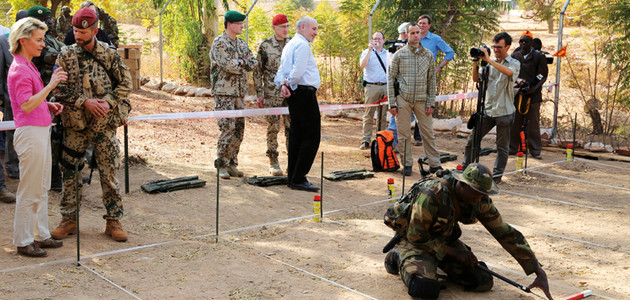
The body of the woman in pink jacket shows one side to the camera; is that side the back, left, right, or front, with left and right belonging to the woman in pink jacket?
right

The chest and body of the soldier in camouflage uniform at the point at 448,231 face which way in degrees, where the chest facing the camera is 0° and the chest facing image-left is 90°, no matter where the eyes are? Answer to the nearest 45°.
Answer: approximately 315°

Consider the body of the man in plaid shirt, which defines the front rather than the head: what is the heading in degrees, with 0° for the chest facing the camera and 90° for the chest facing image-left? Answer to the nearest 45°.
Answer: approximately 0°

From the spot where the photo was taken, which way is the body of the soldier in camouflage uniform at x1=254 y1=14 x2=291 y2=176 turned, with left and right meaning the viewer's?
facing the viewer and to the right of the viewer

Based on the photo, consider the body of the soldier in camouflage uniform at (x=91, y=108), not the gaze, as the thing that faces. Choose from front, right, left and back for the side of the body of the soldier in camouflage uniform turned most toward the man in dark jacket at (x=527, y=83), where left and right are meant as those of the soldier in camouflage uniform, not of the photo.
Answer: left

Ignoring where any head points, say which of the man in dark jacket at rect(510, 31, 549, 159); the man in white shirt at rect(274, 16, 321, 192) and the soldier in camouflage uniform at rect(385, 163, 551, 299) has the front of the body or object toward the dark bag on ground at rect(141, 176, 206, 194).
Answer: the man in dark jacket

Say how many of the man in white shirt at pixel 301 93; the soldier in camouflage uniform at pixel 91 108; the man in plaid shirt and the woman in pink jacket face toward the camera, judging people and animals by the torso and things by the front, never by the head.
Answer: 2

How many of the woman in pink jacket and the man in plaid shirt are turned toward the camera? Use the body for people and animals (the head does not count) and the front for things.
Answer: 1

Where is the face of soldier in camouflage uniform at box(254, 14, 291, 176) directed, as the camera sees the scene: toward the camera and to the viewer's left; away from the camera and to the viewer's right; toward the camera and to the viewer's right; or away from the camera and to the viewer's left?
toward the camera and to the viewer's right

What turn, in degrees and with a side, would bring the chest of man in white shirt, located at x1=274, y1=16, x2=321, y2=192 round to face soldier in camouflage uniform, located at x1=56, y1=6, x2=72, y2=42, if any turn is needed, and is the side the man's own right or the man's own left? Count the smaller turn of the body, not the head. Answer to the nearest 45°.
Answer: approximately 180°

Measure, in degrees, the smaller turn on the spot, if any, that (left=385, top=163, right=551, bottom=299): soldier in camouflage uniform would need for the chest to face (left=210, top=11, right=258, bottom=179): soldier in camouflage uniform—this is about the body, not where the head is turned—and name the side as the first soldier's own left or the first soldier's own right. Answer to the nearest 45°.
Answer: approximately 180°

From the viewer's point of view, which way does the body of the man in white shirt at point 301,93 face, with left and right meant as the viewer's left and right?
facing to the right of the viewer

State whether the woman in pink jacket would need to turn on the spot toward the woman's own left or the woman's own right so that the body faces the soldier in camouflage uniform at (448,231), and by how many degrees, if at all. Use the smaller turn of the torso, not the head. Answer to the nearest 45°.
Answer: approximately 45° to the woman's own right

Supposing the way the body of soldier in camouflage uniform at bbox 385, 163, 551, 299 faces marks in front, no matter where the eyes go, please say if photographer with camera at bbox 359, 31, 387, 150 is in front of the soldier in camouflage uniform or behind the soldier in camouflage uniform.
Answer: behind
